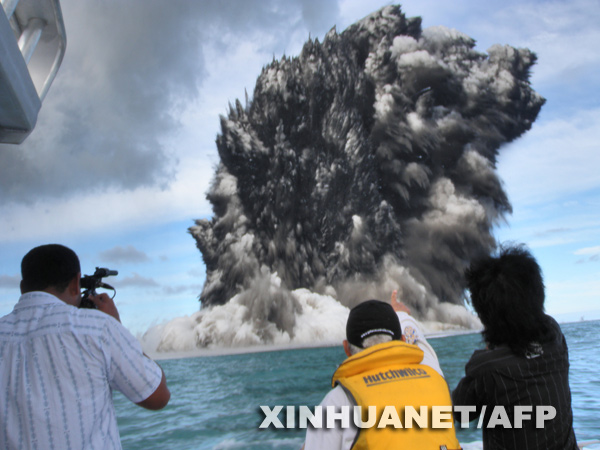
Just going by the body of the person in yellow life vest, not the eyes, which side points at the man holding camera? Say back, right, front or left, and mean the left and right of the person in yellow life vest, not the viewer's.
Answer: left

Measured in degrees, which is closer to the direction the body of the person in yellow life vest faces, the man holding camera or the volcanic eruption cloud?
the volcanic eruption cloud

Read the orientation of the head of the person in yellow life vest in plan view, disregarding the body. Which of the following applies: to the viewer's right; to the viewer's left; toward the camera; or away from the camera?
away from the camera

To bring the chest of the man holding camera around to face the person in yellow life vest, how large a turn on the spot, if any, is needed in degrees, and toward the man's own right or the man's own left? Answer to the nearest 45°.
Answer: approximately 90° to the man's own right

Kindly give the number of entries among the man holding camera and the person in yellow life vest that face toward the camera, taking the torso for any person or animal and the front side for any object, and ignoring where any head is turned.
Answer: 0

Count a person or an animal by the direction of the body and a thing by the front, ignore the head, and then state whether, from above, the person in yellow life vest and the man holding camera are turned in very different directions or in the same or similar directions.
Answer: same or similar directions

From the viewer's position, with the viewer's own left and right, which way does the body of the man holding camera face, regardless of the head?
facing away from the viewer and to the right of the viewer

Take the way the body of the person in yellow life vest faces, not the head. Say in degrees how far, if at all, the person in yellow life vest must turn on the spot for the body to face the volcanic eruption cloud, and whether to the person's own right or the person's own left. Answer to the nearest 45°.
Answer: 0° — they already face it

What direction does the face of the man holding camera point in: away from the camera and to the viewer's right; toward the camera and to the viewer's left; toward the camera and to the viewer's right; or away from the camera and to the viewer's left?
away from the camera and to the viewer's right

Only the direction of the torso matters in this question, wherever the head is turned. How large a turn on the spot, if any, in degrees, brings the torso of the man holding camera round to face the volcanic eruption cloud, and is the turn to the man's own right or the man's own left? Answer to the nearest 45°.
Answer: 0° — they already face it

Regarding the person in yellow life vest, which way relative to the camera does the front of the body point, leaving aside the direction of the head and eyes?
away from the camera

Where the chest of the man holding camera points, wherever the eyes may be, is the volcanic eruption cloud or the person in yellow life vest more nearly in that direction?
the volcanic eruption cloud
